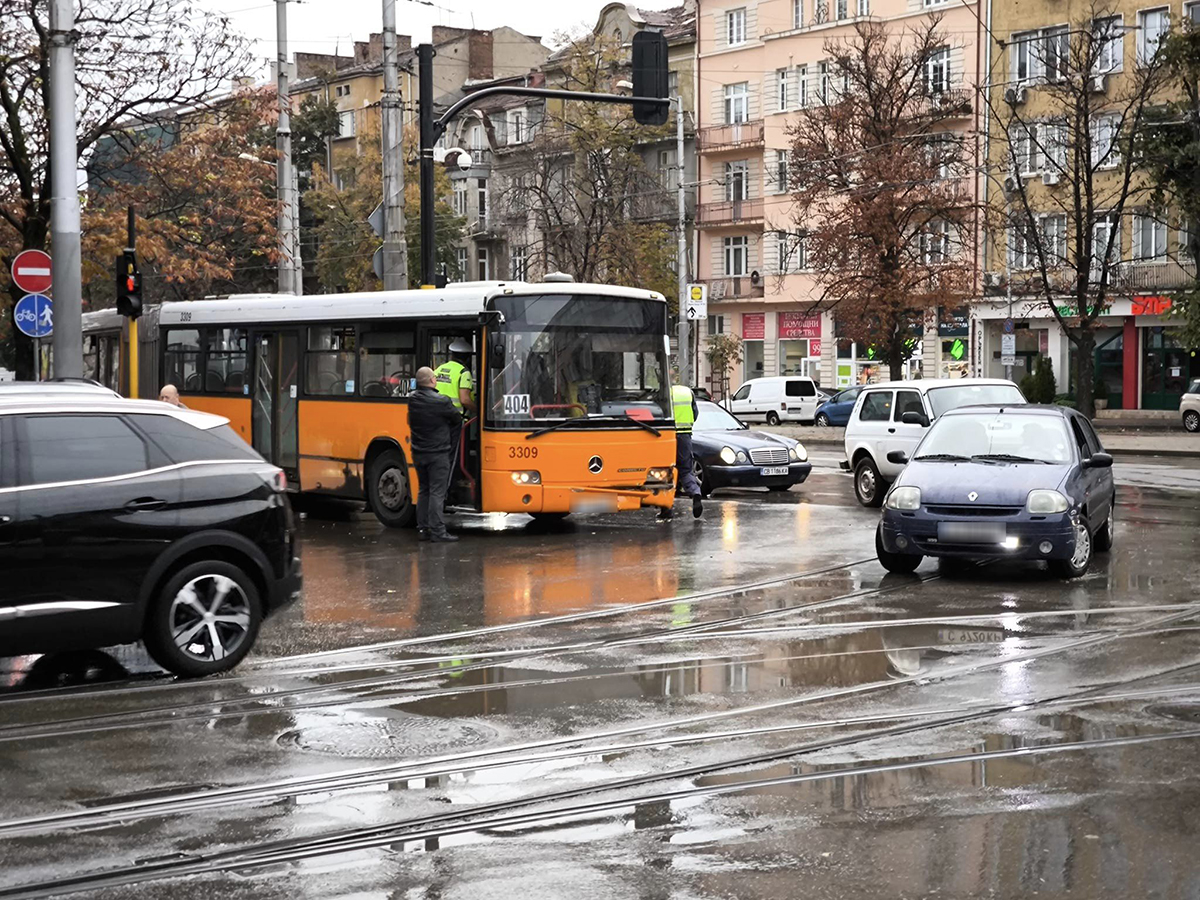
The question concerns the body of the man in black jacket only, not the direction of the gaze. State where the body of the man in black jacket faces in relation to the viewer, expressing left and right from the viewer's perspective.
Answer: facing away from the viewer and to the right of the viewer

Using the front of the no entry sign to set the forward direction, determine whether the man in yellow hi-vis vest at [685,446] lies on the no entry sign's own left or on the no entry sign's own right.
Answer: on the no entry sign's own left

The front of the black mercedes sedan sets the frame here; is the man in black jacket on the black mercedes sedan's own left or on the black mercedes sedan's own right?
on the black mercedes sedan's own right

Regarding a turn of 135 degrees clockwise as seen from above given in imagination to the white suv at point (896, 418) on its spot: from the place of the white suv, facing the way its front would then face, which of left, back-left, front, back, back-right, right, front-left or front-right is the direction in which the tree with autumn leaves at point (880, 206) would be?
right

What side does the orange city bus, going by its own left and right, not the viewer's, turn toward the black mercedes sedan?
left

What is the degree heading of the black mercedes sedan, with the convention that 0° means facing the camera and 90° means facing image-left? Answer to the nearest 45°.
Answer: approximately 315°

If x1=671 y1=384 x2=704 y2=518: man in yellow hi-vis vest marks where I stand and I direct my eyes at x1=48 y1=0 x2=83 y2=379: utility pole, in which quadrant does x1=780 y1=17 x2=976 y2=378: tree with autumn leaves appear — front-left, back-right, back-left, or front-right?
back-right

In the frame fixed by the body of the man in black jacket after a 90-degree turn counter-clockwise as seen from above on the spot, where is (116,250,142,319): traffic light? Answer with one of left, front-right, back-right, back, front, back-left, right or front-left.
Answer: front

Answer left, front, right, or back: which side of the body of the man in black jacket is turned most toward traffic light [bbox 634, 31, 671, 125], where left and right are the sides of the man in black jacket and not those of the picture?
front

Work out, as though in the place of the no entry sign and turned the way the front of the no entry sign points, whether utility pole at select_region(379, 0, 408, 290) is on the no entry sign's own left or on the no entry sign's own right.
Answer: on the no entry sign's own left

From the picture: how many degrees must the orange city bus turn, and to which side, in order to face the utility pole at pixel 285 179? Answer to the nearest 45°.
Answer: approximately 135° to its left

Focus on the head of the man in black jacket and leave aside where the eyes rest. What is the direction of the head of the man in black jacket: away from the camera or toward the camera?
away from the camera

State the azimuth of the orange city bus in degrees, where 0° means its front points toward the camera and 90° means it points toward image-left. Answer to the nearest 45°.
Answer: approximately 315°

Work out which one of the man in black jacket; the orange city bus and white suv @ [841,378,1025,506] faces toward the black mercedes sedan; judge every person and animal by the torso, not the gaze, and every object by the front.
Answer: the man in black jacket

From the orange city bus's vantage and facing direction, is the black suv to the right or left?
on its right
